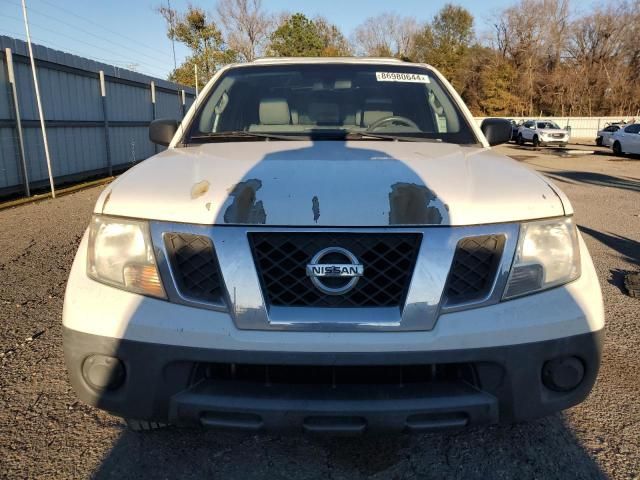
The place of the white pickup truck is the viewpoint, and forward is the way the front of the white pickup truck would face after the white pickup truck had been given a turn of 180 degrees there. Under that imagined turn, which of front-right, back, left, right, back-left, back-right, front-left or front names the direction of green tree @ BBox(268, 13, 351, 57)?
front

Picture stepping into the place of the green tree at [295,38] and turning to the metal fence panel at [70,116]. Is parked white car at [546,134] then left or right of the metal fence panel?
left

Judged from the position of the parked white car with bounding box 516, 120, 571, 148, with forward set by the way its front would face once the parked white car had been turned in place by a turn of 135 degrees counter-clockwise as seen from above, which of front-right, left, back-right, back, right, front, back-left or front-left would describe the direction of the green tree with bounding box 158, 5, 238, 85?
left

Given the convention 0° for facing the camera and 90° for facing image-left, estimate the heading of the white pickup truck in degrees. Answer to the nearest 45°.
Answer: approximately 0°

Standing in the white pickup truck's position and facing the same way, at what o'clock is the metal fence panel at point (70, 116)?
The metal fence panel is roughly at 5 o'clock from the white pickup truck.

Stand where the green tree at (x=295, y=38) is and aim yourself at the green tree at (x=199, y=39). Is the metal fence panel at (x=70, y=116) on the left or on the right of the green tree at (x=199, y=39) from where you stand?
left

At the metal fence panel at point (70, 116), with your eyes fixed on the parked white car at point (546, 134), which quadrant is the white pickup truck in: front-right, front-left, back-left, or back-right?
back-right

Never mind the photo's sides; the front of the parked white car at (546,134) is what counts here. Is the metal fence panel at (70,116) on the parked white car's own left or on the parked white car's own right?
on the parked white car's own right

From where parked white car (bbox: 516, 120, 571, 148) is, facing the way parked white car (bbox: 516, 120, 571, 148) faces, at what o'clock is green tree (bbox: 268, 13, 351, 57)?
The green tree is roughly at 5 o'clock from the parked white car.
